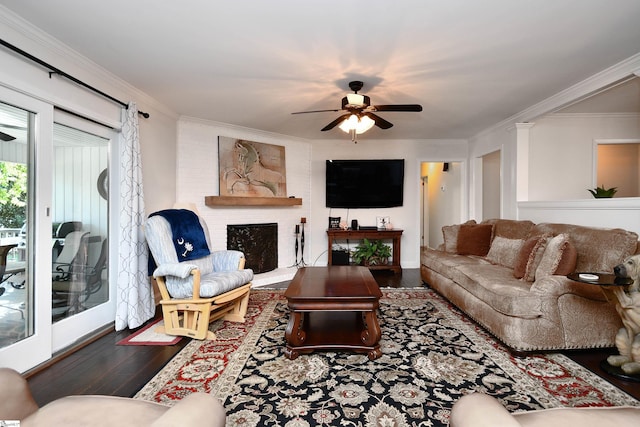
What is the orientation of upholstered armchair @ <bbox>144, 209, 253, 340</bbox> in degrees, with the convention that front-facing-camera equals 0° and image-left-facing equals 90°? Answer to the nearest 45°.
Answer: approximately 315°

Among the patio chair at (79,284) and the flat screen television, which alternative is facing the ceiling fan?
the flat screen television

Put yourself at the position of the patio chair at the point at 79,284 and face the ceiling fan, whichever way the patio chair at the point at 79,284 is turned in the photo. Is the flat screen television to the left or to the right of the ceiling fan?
left

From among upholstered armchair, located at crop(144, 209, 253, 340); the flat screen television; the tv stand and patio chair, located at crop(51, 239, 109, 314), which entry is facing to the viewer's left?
the patio chair

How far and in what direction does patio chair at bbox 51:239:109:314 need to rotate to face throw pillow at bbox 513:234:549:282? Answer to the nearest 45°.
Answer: approximately 135° to its left

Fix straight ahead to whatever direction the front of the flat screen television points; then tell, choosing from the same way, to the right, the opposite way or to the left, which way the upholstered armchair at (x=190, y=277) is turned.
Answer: to the left

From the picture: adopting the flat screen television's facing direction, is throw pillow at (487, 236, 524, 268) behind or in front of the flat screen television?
in front

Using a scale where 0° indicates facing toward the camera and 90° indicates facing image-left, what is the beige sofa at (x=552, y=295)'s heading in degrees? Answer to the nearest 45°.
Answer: approximately 45°

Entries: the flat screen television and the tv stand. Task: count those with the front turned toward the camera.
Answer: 2

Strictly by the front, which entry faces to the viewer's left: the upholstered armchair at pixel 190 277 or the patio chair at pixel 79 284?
the patio chair

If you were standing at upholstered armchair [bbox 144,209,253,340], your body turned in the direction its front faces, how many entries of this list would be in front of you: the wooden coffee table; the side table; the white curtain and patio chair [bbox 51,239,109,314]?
2
